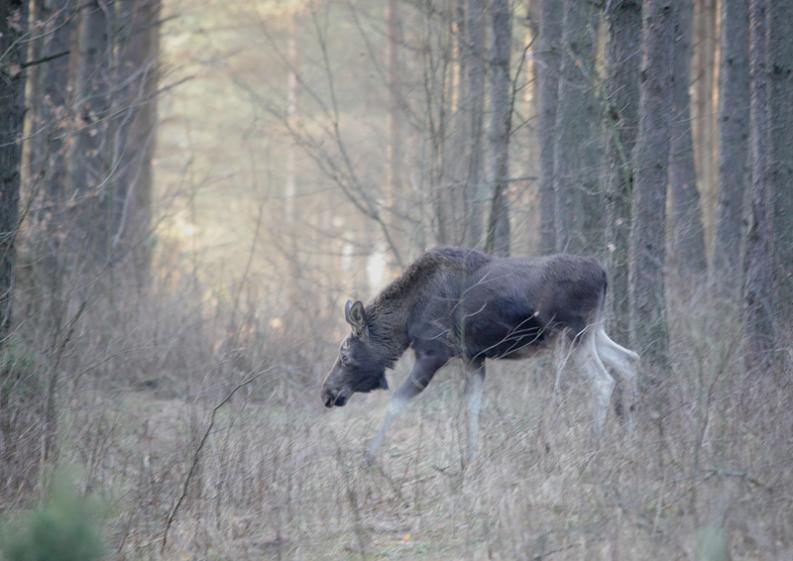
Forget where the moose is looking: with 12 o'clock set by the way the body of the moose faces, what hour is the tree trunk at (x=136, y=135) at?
The tree trunk is roughly at 2 o'clock from the moose.

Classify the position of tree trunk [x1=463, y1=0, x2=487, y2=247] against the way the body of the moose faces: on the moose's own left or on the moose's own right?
on the moose's own right

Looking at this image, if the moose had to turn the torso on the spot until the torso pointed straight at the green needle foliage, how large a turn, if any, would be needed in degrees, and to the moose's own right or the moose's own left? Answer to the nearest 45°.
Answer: approximately 45° to the moose's own left

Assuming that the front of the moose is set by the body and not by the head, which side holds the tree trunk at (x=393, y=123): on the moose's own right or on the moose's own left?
on the moose's own right

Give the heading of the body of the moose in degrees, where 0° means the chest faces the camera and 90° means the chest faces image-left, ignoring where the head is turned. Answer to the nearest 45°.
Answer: approximately 90°

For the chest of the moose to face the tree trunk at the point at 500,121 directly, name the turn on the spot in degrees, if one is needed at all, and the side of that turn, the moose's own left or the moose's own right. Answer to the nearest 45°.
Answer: approximately 90° to the moose's own right

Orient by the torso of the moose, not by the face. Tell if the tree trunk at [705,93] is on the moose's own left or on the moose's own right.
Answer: on the moose's own right

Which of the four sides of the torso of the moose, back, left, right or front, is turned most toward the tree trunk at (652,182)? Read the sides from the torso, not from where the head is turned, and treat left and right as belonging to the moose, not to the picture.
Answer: back

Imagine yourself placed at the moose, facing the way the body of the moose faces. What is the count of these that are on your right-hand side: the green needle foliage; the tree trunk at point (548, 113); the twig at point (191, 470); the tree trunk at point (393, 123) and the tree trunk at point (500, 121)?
3

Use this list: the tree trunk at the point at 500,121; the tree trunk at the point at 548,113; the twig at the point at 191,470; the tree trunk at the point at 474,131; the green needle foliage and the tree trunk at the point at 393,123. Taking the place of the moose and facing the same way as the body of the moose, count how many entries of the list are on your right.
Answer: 4

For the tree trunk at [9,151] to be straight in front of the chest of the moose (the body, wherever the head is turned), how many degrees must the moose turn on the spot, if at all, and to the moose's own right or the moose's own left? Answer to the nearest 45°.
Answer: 0° — it already faces it

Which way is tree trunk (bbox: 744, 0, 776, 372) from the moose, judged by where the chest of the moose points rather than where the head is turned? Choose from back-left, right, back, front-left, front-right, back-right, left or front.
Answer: back

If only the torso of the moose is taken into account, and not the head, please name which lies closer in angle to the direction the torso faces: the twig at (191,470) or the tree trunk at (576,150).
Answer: the twig
